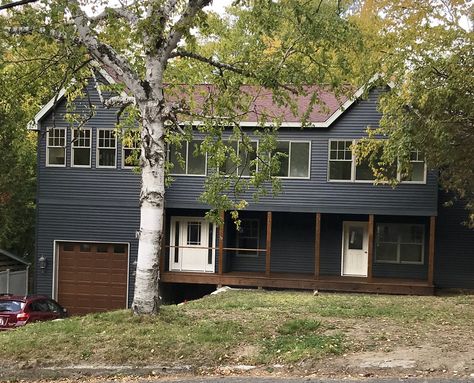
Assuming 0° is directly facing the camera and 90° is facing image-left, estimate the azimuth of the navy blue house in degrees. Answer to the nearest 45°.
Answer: approximately 0°

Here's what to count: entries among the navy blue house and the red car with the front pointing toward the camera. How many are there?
1

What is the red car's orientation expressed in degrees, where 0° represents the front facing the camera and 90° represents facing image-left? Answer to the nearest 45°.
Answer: approximately 225°

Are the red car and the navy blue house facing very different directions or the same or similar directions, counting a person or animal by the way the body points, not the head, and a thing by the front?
very different directions

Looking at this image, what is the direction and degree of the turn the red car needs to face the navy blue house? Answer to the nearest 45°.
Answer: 0° — it already faces it

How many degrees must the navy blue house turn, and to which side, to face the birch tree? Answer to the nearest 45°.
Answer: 0° — it already faces it

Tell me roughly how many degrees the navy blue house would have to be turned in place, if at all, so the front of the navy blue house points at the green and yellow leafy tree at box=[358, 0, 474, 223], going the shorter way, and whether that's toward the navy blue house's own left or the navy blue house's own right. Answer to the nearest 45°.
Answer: approximately 45° to the navy blue house's own left
